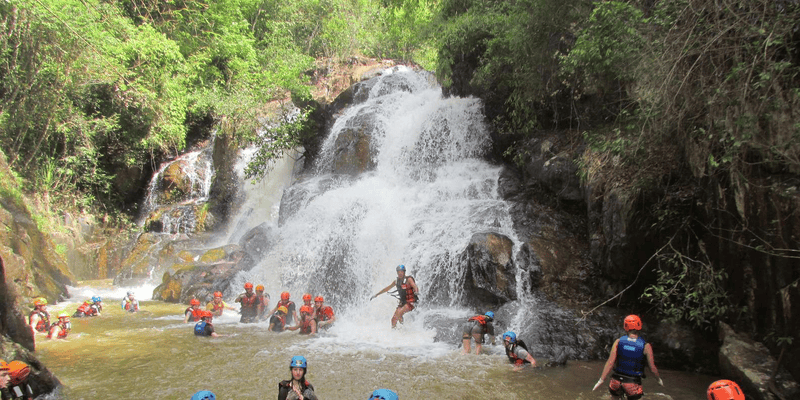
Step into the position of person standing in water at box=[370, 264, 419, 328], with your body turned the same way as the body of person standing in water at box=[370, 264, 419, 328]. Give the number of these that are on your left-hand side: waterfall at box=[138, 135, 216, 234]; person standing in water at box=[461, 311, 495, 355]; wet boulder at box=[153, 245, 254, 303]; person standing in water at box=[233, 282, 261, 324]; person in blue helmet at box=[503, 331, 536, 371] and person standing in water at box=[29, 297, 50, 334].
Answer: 2

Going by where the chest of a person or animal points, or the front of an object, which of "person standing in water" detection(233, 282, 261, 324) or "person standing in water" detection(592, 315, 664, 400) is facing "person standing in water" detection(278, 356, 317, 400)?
"person standing in water" detection(233, 282, 261, 324)

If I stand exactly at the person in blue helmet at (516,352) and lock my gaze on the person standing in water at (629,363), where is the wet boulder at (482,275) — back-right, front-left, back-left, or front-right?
back-left

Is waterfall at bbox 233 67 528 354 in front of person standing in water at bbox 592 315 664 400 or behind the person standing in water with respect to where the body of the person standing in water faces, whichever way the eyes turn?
in front

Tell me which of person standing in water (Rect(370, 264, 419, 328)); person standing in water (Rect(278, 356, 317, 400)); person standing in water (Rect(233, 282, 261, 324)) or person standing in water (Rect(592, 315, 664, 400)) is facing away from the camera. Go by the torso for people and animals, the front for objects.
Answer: person standing in water (Rect(592, 315, 664, 400))

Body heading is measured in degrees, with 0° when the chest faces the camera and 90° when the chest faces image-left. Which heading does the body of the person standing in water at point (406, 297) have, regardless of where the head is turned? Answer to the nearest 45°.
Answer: approximately 45°

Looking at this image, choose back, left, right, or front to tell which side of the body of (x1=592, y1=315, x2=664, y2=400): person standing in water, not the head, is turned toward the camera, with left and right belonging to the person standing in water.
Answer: back

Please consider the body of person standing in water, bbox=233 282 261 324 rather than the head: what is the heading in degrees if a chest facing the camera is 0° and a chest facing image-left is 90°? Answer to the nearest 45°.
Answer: approximately 0°

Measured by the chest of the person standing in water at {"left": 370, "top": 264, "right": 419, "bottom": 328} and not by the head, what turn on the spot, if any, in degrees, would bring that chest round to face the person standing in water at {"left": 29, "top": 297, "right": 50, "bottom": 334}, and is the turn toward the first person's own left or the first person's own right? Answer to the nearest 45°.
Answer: approximately 45° to the first person's own right

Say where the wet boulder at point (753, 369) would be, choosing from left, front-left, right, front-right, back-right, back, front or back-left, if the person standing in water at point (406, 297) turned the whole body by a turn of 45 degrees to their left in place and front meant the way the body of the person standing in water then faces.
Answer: front-left
